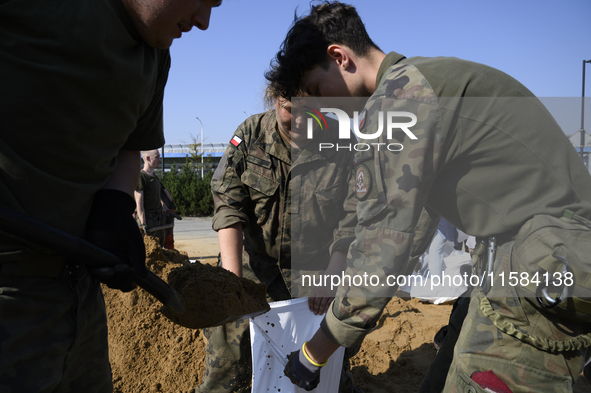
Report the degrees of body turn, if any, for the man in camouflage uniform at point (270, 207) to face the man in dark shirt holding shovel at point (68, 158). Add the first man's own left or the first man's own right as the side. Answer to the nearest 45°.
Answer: approximately 45° to the first man's own right

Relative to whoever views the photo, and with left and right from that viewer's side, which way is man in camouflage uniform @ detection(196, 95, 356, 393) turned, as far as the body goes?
facing the viewer

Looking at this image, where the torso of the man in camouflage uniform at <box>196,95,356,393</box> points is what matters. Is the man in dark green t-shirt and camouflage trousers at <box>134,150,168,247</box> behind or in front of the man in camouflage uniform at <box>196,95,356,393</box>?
behind

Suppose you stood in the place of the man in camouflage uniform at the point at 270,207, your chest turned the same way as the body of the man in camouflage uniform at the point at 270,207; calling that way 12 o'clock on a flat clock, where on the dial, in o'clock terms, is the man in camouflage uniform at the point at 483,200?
the man in camouflage uniform at the point at 483,200 is roughly at 11 o'clock from the man in camouflage uniform at the point at 270,207.

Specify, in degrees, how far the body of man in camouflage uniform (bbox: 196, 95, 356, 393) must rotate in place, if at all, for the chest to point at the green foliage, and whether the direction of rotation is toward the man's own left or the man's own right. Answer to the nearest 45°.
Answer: approximately 180°

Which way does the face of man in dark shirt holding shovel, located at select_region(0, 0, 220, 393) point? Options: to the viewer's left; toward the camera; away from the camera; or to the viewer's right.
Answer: to the viewer's right
